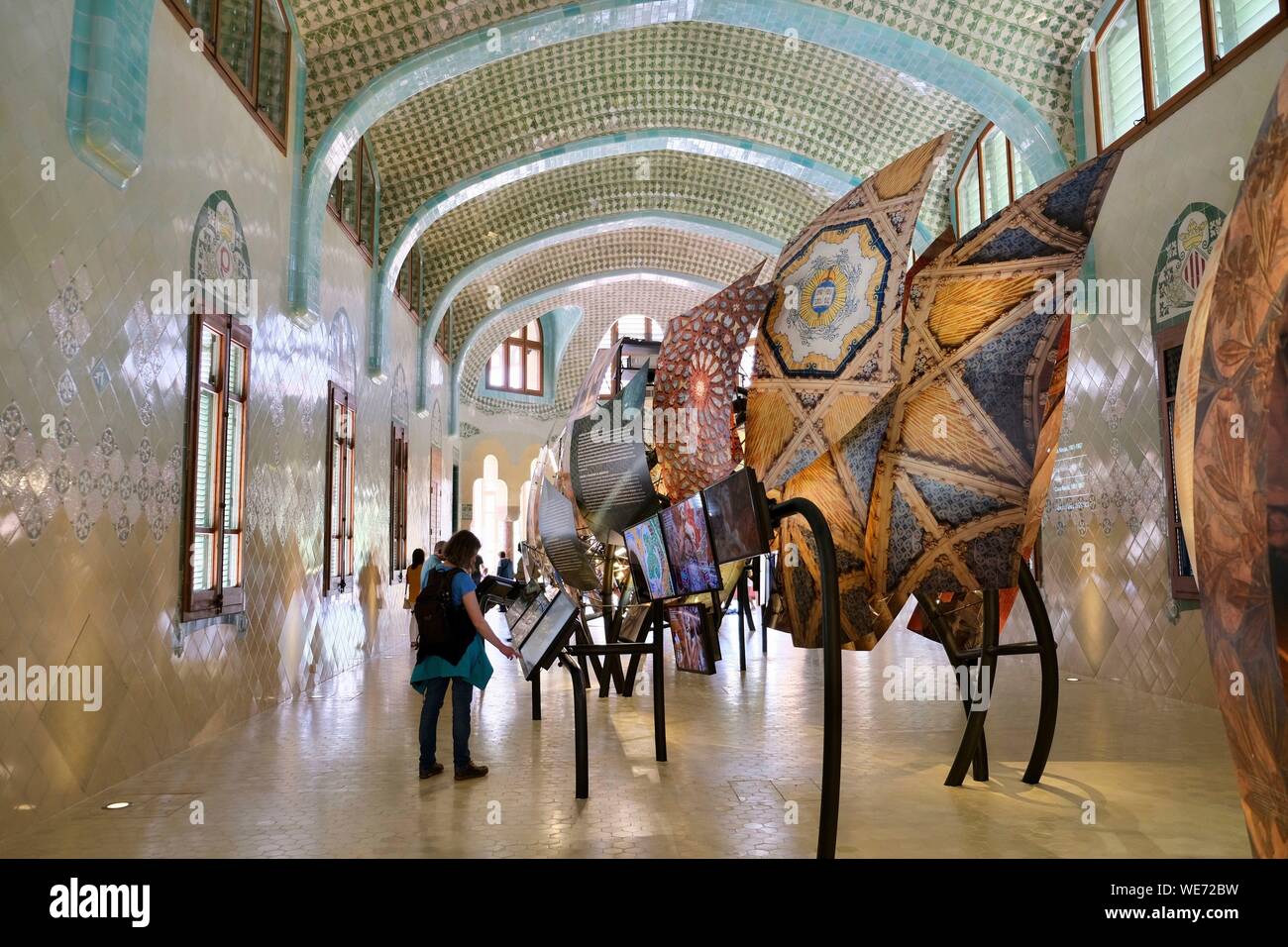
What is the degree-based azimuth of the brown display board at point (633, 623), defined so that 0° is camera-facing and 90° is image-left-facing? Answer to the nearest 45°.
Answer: approximately 45°

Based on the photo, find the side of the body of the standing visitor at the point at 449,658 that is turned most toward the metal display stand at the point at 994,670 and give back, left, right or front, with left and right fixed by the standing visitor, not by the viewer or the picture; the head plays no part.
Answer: right

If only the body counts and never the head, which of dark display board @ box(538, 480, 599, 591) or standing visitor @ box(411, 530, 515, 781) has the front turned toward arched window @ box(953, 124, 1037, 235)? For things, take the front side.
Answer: the standing visitor

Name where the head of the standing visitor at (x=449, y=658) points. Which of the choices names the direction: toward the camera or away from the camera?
away from the camera

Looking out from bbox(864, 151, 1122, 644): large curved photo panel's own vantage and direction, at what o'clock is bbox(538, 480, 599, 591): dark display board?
The dark display board is roughly at 3 o'clock from the large curved photo panel.

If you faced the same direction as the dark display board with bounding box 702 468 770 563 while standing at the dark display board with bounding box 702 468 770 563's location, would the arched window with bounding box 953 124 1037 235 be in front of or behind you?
behind

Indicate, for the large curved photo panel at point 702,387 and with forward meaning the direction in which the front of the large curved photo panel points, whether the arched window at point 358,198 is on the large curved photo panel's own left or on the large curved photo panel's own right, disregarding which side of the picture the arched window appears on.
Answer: on the large curved photo panel's own right

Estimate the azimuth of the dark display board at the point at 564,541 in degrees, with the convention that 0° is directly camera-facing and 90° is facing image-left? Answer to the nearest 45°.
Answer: approximately 45°

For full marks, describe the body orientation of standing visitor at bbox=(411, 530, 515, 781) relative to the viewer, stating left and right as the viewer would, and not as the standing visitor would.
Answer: facing away from the viewer and to the right of the viewer
